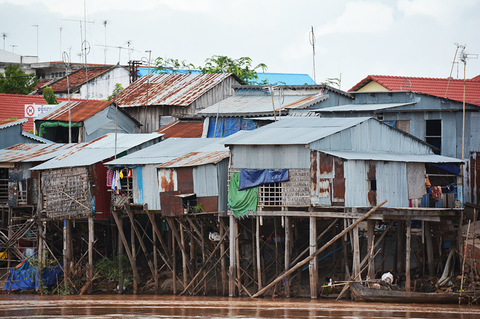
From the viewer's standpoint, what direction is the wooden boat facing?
to the viewer's left

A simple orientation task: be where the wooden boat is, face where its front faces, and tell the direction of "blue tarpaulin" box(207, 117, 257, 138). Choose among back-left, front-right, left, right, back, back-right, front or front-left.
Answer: front-right

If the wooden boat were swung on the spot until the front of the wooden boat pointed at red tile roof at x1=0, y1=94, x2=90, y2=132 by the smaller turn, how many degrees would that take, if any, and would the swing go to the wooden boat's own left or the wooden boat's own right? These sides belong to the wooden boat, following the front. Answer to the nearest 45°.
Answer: approximately 45° to the wooden boat's own right

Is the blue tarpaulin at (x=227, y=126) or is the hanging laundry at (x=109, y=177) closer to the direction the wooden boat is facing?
the hanging laundry

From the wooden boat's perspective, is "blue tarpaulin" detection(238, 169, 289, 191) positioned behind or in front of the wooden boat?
in front
